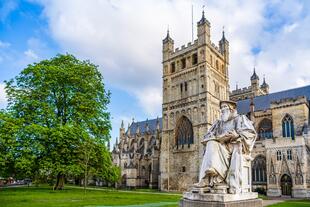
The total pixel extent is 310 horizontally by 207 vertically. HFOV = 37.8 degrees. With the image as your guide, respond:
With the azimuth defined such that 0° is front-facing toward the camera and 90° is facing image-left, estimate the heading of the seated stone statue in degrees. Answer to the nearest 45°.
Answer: approximately 45°

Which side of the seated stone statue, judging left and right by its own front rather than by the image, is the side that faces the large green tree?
right

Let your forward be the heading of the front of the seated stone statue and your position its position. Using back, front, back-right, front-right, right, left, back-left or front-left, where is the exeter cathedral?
back-right
